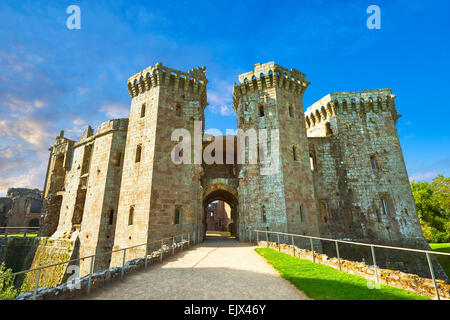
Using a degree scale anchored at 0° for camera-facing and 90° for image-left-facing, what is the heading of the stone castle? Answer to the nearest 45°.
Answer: approximately 0°

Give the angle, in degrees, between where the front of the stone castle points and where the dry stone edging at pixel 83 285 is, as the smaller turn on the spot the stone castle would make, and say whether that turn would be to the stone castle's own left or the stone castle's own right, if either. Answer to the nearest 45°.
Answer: approximately 45° to the stone castle's own right

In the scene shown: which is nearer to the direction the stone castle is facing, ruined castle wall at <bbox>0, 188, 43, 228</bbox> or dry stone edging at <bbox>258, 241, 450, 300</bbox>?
the dry stone edging

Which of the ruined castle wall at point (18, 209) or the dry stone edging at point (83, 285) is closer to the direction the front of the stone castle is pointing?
the dry stone edging

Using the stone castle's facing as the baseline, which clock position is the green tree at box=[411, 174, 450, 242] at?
The green tree is roughly at 8 o'clock from the stone castle.

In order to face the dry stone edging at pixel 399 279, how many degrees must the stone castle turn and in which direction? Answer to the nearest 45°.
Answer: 0° — it already faces it

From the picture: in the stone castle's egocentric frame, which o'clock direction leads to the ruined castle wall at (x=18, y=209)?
The ruined castle wall is roughly at 4 o'clock from the stone castle.

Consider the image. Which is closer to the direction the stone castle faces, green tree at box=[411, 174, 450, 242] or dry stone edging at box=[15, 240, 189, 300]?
the dry stone edging

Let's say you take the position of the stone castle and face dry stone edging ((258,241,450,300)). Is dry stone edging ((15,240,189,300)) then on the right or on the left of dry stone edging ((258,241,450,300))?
right
